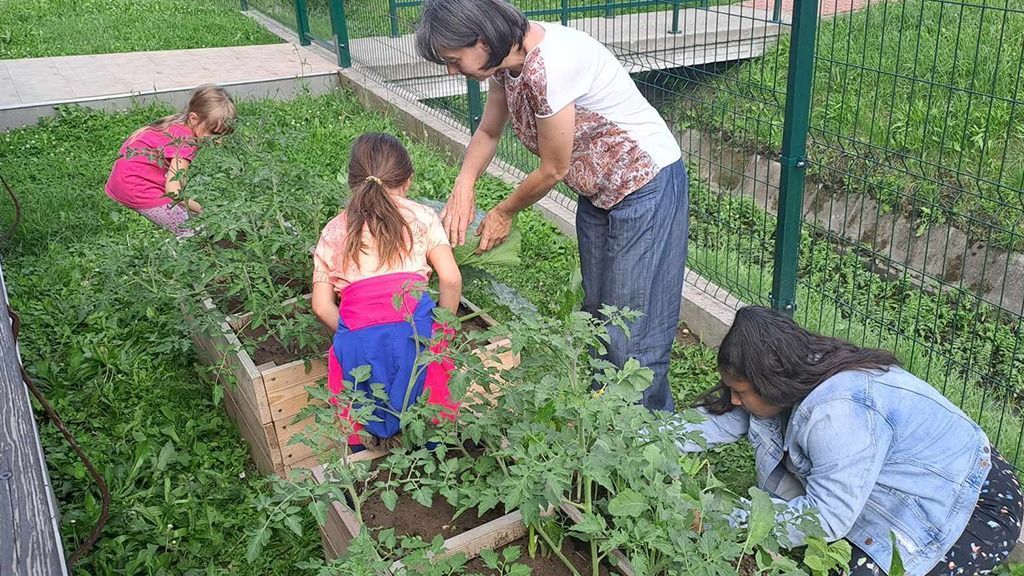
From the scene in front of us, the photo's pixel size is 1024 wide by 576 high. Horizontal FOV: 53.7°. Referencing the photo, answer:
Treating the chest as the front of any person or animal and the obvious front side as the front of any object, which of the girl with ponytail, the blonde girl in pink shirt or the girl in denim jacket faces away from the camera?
the girl with ponytail

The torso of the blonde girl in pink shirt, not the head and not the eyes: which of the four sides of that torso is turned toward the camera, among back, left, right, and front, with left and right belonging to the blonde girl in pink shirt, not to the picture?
right

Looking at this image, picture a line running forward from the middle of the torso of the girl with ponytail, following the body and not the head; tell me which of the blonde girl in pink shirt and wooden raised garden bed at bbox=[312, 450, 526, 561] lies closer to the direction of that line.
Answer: the blonde girl in pink shirt

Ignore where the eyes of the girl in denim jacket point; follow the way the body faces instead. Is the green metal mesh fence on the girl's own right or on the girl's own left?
on the girl's own right

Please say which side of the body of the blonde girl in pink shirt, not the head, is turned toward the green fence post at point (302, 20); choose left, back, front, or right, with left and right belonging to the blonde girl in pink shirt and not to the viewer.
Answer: left

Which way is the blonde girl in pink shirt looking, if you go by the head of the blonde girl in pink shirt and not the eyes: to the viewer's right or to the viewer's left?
to the viewer's right

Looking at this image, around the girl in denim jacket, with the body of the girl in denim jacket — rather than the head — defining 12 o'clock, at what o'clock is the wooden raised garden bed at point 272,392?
The wooden raised garden bed is roughly at 12 o'clock from the girl in denim jacket.

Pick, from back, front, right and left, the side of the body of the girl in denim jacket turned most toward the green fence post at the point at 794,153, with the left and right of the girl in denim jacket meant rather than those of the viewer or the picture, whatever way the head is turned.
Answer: right

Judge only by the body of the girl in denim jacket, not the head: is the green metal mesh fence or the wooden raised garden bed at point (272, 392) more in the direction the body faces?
the wooden raised garden bed

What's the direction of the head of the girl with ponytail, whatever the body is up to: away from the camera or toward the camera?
away from the camera

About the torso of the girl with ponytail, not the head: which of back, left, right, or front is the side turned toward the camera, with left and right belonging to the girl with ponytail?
back

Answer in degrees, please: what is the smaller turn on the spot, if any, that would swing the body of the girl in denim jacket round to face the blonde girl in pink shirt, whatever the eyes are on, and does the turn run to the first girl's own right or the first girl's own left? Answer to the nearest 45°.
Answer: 0° — they already face them

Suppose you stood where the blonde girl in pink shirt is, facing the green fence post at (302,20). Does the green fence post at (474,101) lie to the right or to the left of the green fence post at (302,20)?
right

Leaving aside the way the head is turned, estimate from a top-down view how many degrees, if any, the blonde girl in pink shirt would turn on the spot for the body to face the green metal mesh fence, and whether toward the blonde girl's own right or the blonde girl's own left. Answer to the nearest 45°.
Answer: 0° — they already face it

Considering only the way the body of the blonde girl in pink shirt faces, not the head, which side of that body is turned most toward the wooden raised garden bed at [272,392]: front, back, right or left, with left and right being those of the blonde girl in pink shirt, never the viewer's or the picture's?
right

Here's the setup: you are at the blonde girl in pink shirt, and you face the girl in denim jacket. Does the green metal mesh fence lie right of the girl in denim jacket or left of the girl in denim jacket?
left

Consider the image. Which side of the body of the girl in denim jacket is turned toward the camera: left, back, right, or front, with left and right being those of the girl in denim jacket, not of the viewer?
left
